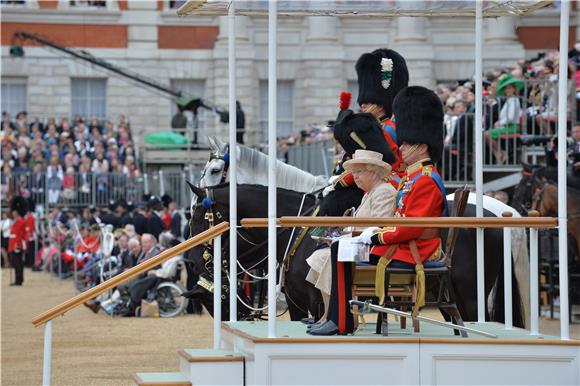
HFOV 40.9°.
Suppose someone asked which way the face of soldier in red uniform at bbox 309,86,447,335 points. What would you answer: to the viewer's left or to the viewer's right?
to the viewer's left

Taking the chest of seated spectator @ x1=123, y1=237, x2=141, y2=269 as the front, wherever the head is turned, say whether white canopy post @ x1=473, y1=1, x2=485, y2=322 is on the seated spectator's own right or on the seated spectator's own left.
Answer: on the seated spectator's own left

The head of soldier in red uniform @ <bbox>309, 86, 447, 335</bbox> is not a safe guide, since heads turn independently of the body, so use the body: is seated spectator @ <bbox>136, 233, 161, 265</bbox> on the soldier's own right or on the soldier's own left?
on the soldier's own right

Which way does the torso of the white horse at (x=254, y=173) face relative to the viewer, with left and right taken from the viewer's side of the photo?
facing to the left of the viewer

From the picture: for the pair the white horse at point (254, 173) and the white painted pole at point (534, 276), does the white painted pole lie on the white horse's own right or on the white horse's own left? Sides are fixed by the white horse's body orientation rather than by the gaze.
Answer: on the white horse's own left

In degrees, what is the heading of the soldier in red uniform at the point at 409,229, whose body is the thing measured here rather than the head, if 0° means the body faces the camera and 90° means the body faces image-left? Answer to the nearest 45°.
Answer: approximately 90°

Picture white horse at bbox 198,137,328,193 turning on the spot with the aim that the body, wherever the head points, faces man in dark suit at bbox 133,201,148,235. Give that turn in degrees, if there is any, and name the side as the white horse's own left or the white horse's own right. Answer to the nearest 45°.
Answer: approximately 90° to the white horse's own right

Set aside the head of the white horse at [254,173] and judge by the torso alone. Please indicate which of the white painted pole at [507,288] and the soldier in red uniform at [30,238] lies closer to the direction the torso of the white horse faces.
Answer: the soldier in red uniform

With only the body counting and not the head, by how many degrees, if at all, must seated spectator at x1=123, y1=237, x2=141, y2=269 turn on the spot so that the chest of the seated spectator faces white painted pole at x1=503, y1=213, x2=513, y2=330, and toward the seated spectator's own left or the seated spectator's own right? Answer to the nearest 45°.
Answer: approximately 45° to the seated spectator's own left

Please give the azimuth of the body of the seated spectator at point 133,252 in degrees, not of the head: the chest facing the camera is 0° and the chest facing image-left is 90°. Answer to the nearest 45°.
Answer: approximately 45°
